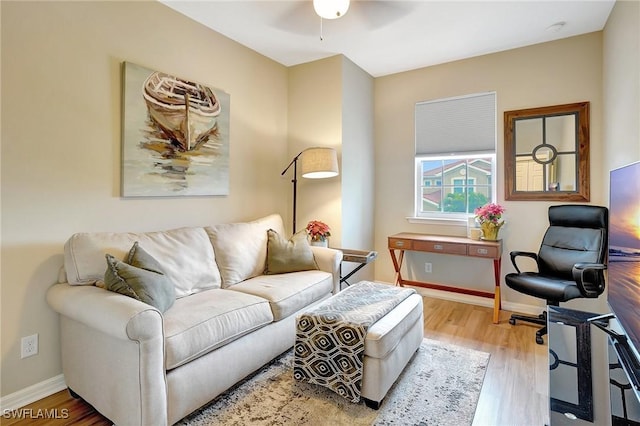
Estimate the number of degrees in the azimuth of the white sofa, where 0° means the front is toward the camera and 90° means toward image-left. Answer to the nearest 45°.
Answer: approximately 315°

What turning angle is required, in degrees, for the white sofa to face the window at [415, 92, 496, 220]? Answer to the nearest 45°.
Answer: approximately 45° to its left

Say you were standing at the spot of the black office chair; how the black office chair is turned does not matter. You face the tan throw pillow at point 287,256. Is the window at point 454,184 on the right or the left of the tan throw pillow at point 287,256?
right

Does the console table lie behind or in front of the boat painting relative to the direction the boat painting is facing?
in front

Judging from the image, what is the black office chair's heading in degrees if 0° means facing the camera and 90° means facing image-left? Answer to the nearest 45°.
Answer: approximately 45°

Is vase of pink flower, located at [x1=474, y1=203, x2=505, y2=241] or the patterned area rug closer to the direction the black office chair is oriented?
the patterned area rug

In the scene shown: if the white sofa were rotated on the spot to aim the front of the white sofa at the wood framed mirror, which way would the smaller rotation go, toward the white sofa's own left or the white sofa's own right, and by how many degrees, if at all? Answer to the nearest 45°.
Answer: approximately 45° to the white sofa's own left
